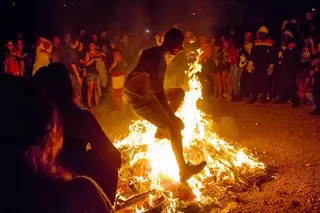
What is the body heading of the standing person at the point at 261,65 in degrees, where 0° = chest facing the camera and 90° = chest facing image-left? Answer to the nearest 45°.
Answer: approximately 0°

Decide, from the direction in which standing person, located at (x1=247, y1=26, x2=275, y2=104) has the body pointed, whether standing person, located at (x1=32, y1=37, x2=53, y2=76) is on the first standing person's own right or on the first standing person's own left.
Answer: on the first standing person's own right

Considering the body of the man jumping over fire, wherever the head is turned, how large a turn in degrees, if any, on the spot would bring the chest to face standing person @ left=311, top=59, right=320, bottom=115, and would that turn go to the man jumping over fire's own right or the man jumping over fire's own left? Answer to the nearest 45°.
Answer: approximately 45° to the man jumping over fire's own left

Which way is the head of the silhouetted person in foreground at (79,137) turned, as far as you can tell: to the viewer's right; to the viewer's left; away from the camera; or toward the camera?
away from the camera

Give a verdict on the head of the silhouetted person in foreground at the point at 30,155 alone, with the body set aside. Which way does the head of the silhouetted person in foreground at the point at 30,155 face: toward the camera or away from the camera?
away from the camera

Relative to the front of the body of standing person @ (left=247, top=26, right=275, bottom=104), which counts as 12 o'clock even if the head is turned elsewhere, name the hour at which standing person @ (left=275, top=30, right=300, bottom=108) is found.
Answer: standing person @ (left=275, top=30, right=300, bottom=108) is roughly at 10 o'clock from standing person @ (left=247, top=26, right=275, bottom=104).

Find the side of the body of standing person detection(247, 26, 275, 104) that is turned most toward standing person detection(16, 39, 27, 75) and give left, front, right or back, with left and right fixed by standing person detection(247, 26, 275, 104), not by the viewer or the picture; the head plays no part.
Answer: right
